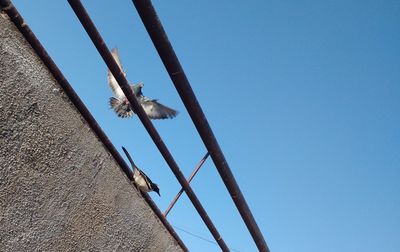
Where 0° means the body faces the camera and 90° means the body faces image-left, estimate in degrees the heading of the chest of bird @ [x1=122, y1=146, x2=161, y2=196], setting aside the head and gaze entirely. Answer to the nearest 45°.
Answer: approximately 270°
